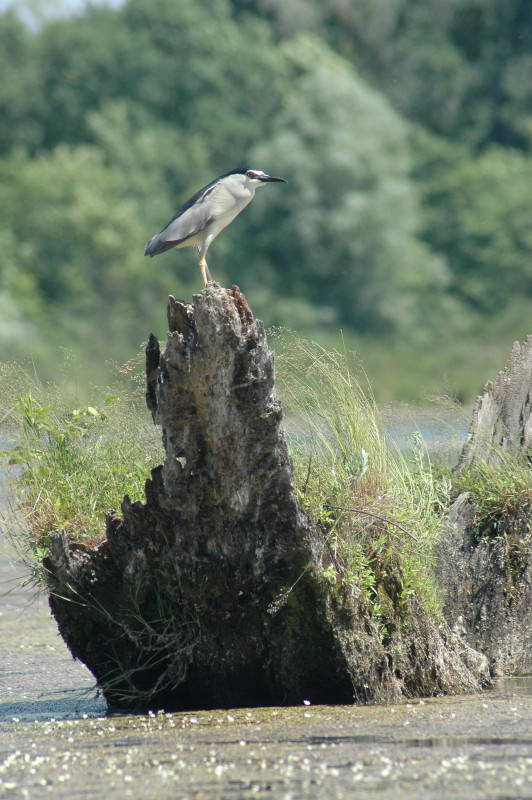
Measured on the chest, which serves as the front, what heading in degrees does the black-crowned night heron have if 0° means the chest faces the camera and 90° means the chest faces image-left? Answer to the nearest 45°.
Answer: approximately 270°
